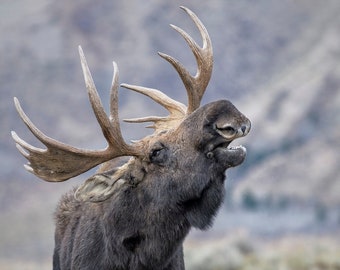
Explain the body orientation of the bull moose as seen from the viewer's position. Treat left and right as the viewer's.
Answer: facing the viewer and to the right of the viewer
